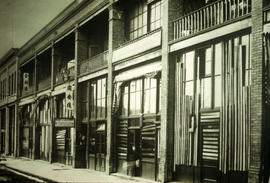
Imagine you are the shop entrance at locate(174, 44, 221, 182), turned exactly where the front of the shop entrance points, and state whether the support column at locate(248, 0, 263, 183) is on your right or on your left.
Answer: on your left

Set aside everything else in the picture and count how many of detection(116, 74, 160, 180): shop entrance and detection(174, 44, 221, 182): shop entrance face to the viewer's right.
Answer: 0

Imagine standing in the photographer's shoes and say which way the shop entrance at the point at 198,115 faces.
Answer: facing the viewer and to the left of the viewer
